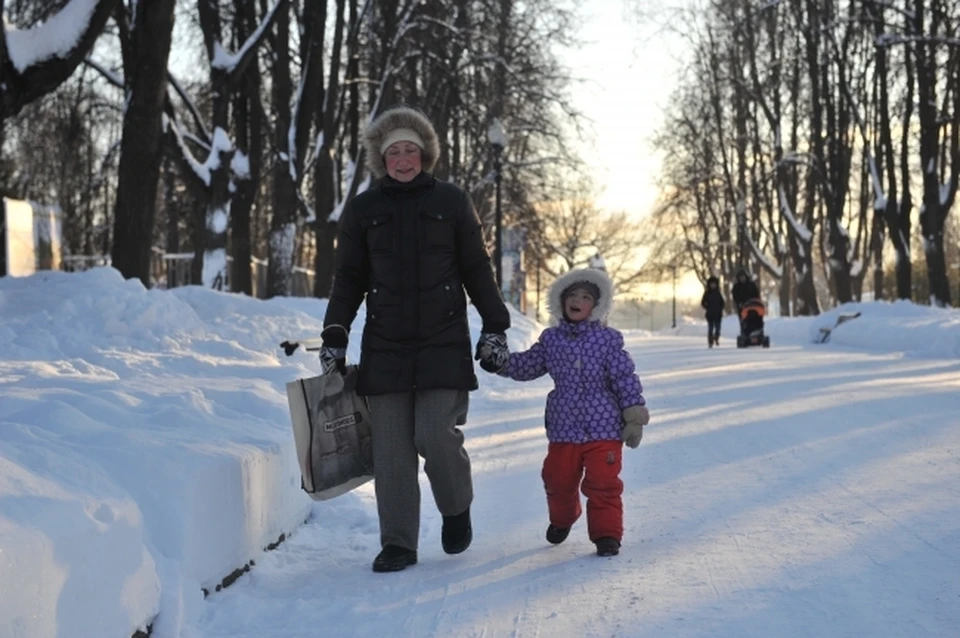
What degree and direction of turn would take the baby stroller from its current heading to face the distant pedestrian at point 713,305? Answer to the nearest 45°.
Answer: approximately 135° to its right

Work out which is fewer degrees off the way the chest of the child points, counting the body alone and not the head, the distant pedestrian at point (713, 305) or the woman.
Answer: the woman

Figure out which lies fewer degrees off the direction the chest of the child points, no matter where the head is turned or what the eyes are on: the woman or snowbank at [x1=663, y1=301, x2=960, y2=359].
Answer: the woman

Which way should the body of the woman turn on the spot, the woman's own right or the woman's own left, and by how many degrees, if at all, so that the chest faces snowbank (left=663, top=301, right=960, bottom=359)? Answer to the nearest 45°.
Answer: approximately 135° to the woman's own left

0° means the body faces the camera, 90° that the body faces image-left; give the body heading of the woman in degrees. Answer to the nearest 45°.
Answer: approximately 0°

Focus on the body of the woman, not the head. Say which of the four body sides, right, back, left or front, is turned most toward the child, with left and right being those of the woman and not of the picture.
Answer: left

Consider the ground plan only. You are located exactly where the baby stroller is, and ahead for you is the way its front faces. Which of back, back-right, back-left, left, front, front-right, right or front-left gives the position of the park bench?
back-left

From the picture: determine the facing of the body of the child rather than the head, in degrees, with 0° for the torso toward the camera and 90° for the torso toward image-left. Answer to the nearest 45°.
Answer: approximately 0°

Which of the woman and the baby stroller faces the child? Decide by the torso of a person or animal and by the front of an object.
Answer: the baby stroller

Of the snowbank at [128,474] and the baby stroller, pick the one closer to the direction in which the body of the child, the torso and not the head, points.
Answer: the snowbank

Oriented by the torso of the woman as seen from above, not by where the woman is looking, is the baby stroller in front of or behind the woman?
behind
